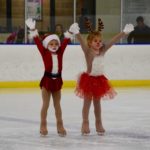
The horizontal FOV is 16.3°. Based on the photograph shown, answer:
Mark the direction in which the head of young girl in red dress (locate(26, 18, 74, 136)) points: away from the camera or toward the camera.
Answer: toward the camera

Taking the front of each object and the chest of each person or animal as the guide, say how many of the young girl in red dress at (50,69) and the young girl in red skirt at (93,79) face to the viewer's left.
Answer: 0

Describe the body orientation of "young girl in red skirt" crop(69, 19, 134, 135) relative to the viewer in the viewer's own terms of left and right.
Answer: facing the viewer and to the right of the viewer

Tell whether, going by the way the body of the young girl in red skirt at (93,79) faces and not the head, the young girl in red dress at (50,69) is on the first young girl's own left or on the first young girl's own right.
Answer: on the first young girl's own right

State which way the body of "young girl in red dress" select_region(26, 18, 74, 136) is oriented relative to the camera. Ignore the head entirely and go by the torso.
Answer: toward the camera

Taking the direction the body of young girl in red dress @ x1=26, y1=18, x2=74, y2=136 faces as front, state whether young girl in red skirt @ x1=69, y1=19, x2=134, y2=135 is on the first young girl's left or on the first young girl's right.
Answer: on the first young girl's left
